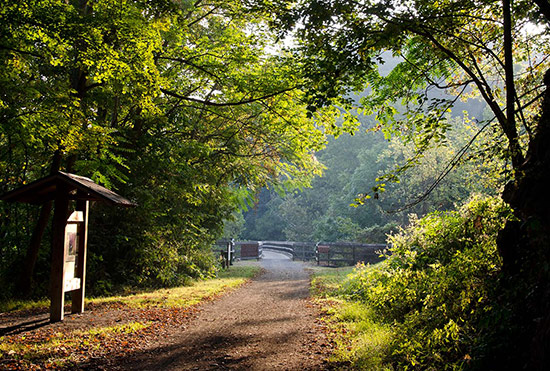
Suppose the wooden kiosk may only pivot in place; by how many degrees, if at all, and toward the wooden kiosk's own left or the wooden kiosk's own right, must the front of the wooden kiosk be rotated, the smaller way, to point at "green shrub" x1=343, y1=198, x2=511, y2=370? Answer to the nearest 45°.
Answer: approximately 45° to the wooden kiosk's own right

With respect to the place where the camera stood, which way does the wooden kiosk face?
facing to the right of the viewer

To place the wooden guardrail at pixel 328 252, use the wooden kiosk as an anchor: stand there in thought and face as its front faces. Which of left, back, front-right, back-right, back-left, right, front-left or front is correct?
front-left
